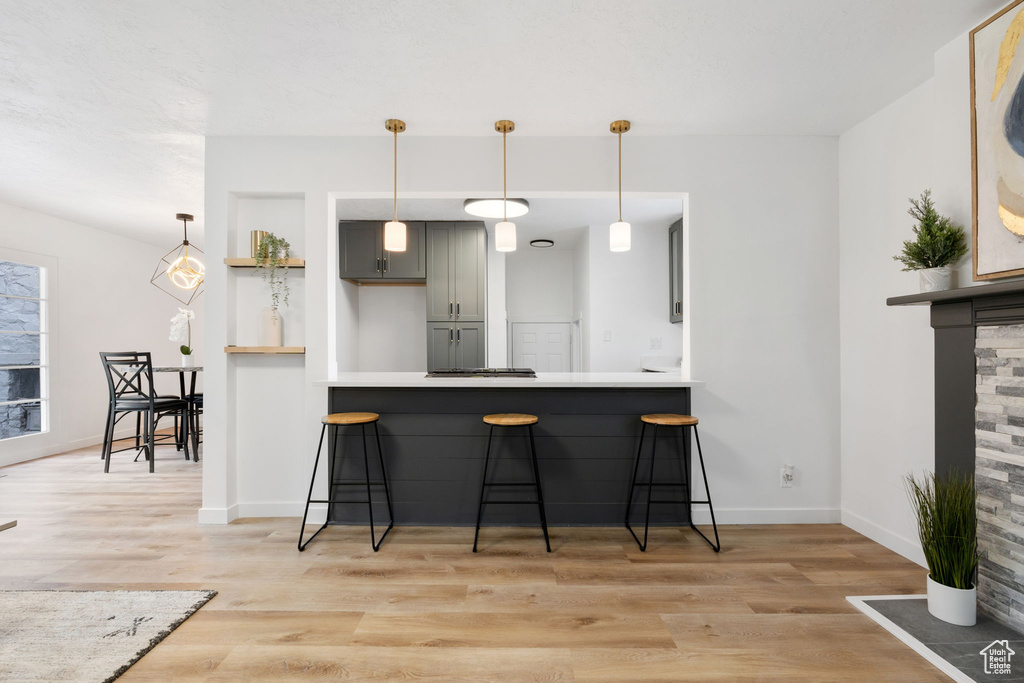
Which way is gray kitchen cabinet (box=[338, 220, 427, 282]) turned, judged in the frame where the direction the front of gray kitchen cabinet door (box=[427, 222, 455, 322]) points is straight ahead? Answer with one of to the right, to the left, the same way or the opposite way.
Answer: the same way

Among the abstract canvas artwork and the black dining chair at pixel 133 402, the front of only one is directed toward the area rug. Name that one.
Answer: the abstract canvas artwork

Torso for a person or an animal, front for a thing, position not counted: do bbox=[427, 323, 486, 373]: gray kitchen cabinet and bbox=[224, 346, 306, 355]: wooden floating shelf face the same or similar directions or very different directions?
same or similar directions

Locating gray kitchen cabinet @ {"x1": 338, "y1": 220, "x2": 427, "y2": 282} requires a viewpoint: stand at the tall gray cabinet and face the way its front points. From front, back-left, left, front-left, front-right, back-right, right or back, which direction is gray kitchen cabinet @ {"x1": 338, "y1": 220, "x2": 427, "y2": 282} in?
right

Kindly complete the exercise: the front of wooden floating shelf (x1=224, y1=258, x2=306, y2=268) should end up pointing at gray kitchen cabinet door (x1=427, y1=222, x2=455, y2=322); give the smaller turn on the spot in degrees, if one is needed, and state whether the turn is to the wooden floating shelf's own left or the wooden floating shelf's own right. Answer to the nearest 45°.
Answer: approximately 135° to the wooden floating shelf's own left

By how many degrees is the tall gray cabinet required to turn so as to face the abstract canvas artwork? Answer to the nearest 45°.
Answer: approximately 45° to its left

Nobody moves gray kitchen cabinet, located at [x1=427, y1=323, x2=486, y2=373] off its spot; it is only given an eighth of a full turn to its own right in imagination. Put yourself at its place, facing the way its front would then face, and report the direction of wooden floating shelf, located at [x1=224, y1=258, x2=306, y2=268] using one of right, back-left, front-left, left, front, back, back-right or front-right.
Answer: front

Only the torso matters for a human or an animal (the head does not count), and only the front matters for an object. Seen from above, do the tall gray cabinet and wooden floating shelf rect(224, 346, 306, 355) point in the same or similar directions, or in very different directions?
same or similar directions

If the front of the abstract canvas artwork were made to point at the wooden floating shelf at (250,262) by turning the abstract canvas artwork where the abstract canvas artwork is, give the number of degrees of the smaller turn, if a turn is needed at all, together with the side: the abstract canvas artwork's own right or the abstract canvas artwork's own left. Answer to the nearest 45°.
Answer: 0° — it already faces it

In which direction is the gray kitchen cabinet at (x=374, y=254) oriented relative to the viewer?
toward the camera

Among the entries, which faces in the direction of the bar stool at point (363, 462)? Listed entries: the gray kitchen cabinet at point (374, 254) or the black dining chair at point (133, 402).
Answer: the gray kitchen cabinet

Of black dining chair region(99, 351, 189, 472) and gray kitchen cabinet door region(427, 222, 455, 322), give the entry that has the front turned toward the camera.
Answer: the gray kitchen cabinet door

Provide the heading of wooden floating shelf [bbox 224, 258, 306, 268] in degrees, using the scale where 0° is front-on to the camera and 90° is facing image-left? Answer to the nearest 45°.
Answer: approximately 0°

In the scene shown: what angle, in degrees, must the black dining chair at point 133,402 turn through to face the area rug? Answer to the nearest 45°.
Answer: approximately 135° to its right

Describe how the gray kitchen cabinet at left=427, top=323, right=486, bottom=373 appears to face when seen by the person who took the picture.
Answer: facing the viewer

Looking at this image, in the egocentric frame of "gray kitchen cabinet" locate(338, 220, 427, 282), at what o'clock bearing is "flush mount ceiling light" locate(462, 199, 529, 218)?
The flush mount ceiling light is roughly at 11 o'clock from the gray kitchen cabinet.

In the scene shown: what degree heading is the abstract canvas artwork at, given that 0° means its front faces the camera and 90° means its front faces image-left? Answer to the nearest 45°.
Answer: approximately 45°

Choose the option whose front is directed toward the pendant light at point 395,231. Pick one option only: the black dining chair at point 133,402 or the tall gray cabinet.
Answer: the tall gray cabinet
